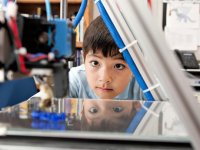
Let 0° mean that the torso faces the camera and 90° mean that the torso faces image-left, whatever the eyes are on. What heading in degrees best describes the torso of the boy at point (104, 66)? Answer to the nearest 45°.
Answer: approximately 0°
